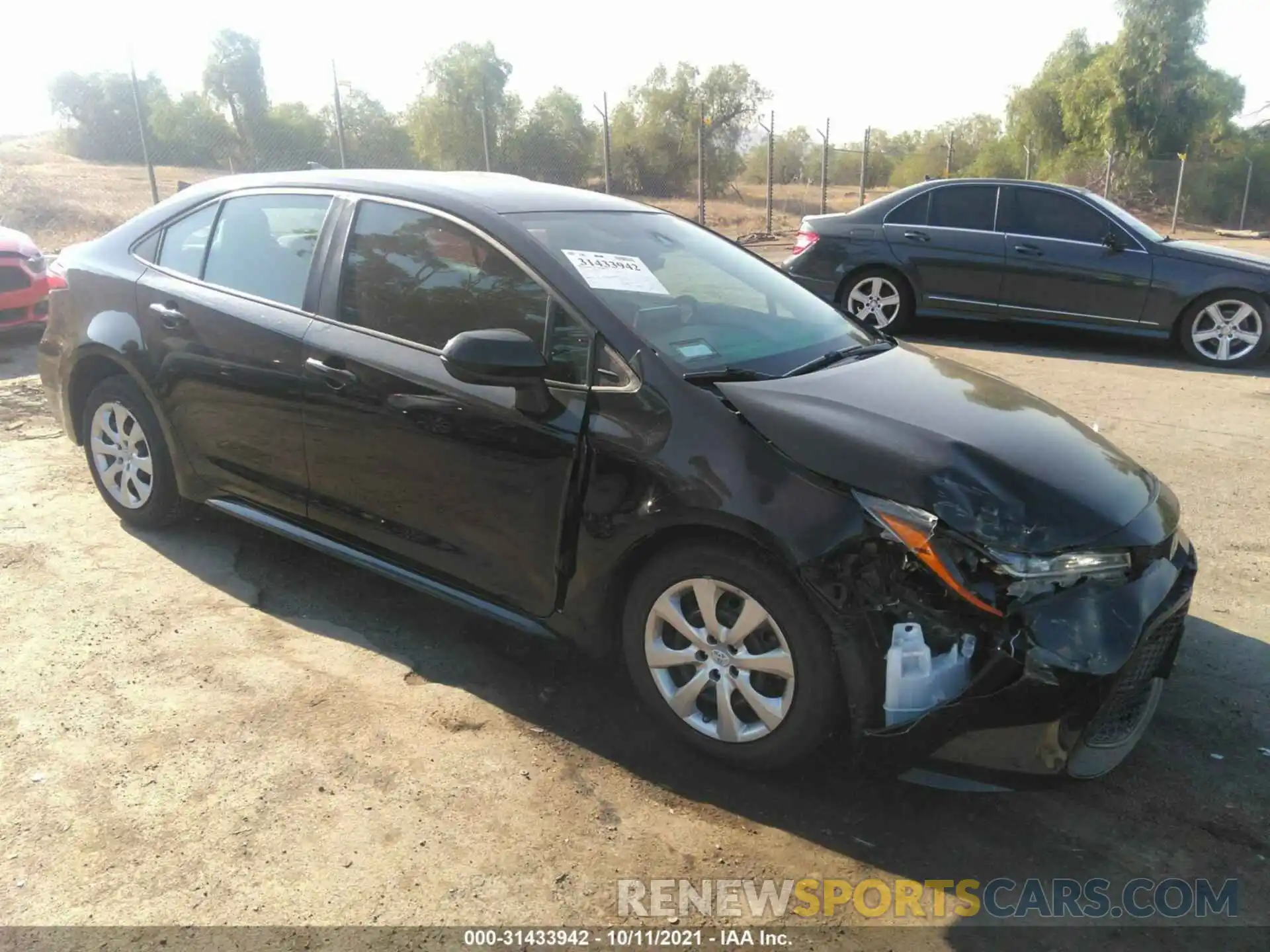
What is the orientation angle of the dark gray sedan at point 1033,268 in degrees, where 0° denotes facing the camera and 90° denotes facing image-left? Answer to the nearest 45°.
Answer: approximately 270°

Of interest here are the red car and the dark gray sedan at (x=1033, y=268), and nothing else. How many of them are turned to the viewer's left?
0

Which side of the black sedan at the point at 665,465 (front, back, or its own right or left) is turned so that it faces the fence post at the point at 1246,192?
left

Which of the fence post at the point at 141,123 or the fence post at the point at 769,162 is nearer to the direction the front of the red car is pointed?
the fence post at the point at 769,162

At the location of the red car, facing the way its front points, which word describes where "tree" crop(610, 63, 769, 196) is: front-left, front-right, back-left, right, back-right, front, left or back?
left

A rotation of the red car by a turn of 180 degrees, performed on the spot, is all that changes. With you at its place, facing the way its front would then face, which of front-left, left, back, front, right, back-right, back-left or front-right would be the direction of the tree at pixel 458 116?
right

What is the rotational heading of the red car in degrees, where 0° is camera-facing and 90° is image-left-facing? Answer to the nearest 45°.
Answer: approximately 315°

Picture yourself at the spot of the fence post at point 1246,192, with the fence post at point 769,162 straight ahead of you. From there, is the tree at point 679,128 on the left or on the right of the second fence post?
right

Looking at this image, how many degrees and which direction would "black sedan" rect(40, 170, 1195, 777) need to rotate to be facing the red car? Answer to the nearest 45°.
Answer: approximately 180°

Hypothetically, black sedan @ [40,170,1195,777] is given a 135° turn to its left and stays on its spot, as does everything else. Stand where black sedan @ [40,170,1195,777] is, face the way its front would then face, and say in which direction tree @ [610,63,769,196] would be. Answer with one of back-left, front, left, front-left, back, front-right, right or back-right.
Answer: front

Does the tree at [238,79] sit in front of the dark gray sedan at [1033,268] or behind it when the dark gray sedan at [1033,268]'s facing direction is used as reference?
behind
